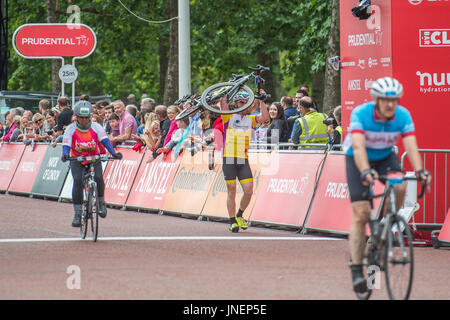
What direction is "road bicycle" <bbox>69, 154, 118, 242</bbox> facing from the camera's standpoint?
toward the camera

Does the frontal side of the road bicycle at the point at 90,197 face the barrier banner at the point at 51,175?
no

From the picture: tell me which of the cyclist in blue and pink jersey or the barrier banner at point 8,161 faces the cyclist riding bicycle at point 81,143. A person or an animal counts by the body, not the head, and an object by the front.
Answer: the barrier banner

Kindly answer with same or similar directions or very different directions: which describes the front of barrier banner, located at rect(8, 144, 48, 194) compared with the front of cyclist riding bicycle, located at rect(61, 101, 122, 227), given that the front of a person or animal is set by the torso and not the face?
same or similar directions

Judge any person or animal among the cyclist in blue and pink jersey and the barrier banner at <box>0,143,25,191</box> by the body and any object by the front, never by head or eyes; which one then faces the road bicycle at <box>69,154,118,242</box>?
the barrier banner

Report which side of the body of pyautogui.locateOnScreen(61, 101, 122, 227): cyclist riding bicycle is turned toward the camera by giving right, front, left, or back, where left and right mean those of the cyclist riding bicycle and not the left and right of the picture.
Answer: front

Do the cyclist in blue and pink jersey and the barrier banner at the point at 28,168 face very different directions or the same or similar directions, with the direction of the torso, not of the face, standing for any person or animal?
same or similar directions

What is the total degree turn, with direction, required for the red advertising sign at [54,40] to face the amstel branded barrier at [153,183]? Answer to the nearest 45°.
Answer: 0° — it already faces it

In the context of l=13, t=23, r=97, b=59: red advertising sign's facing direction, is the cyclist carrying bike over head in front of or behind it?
in front

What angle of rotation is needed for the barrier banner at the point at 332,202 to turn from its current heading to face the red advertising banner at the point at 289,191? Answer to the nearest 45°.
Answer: approximately 135° to its right

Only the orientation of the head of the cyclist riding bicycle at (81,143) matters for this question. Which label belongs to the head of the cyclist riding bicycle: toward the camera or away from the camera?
toward the camera

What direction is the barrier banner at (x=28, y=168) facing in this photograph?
toward the camera
